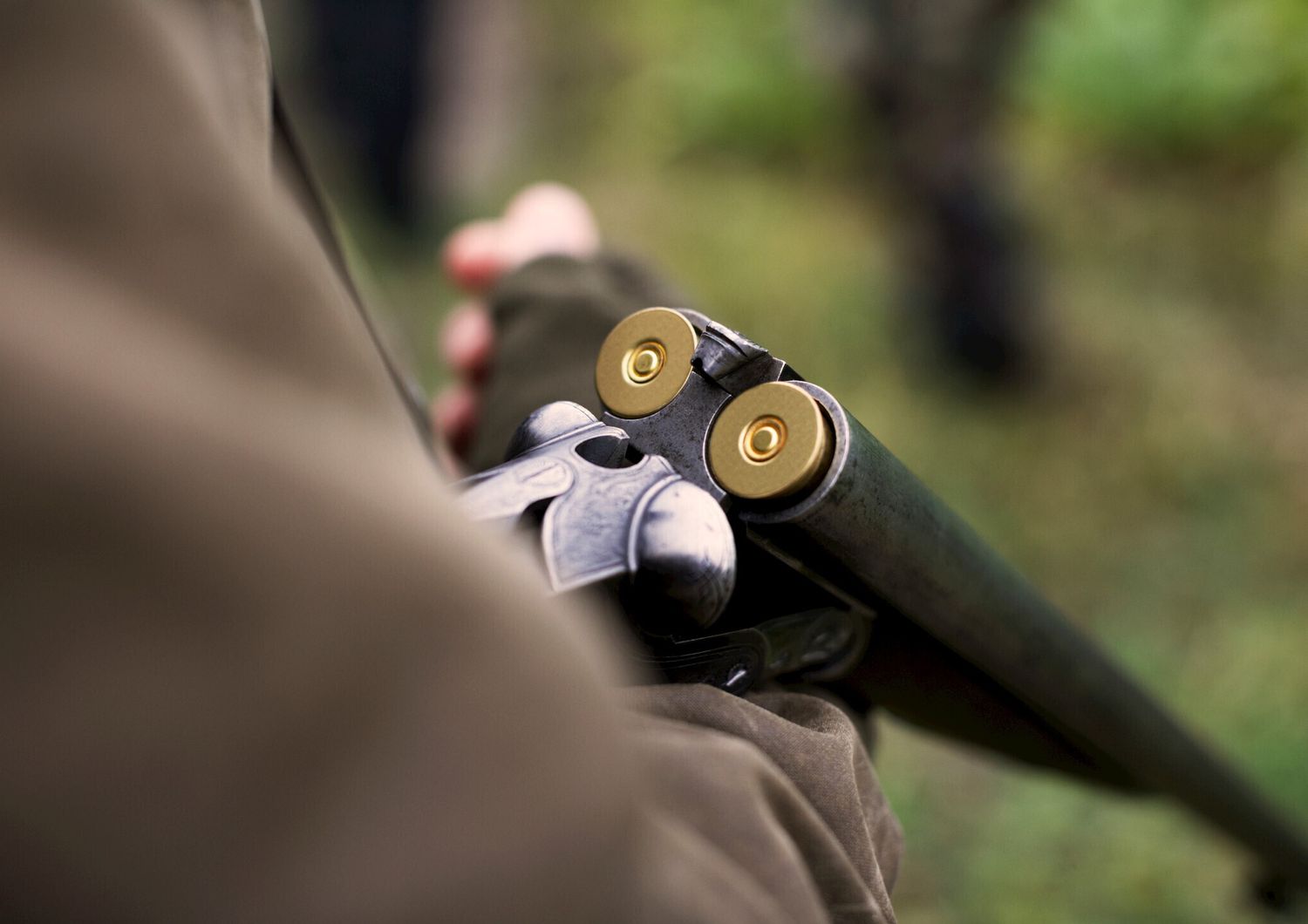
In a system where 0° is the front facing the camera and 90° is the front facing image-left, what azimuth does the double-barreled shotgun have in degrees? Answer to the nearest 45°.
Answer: approximately 225°
